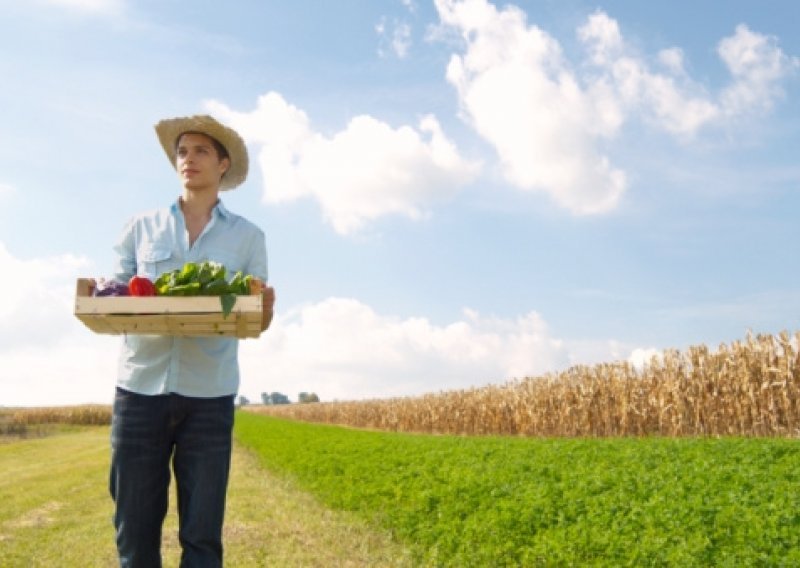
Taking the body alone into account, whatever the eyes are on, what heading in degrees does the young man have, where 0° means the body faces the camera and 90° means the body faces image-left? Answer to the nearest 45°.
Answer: approximately 0°
